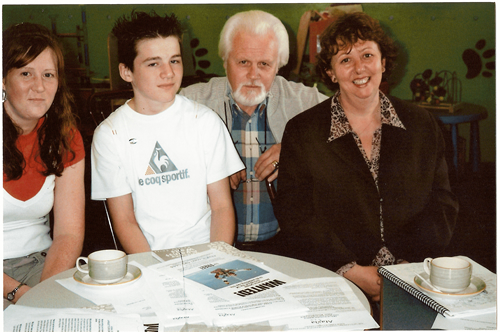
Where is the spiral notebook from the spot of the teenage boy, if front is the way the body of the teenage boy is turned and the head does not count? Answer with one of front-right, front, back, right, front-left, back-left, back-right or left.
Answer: front-left

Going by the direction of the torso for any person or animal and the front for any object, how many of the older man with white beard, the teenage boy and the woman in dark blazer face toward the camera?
3

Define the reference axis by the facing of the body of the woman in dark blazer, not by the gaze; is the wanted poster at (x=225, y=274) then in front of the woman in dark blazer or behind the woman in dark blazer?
in front
